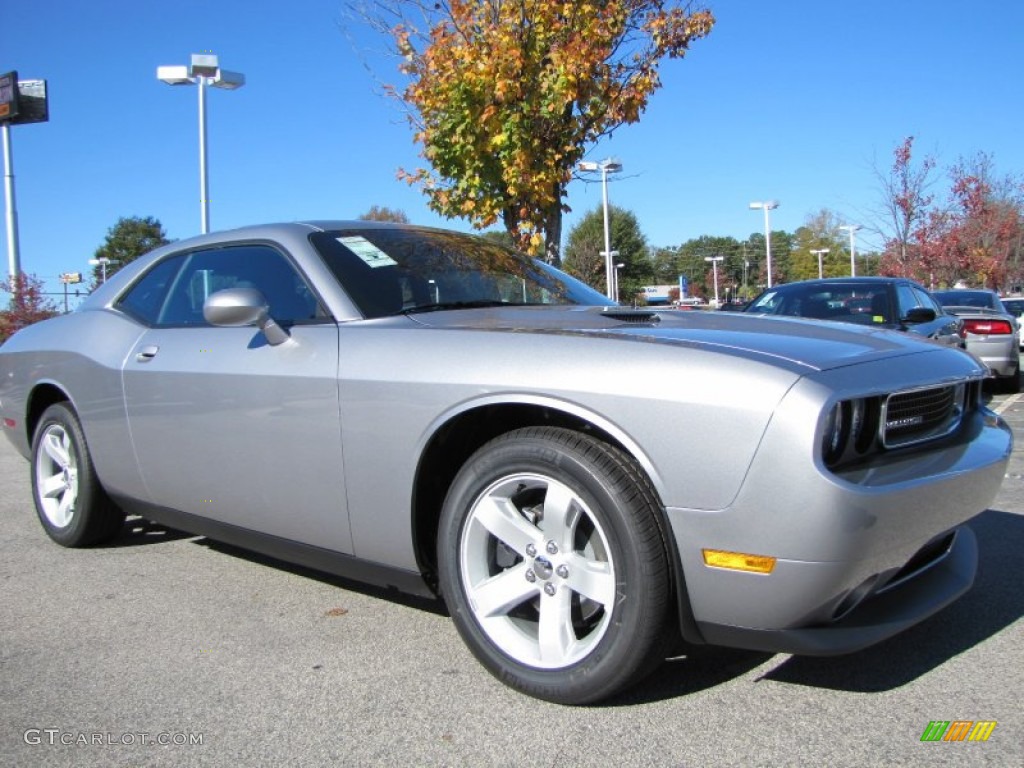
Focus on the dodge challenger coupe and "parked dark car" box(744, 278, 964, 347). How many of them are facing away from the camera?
0

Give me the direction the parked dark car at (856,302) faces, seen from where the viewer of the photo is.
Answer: facing the viewer and to the left of the viewer

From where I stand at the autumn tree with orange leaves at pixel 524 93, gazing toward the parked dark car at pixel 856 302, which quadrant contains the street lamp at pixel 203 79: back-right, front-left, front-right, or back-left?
back-left

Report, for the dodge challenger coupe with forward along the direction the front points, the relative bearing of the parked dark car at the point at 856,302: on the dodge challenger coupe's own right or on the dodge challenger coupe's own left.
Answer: on the dodge challenger coupe's own left

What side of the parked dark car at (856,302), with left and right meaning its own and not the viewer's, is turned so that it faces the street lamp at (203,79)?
right

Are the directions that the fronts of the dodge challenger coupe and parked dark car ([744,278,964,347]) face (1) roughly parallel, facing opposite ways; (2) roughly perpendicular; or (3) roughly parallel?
roughly perpendicular

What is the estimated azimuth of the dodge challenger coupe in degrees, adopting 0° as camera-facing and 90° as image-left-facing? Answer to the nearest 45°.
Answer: approximately 315°

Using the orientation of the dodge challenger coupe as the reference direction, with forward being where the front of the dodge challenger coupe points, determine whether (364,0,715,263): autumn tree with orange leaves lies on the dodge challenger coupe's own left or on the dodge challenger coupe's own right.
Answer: on the dodge challenger coupe's own left

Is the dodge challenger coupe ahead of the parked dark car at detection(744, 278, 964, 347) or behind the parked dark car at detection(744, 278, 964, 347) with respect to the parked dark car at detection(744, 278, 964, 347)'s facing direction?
ahead

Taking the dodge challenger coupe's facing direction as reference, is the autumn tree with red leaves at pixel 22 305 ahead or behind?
behind

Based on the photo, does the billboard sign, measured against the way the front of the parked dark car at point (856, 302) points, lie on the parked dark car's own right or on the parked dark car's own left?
on the parked dark car's own right
